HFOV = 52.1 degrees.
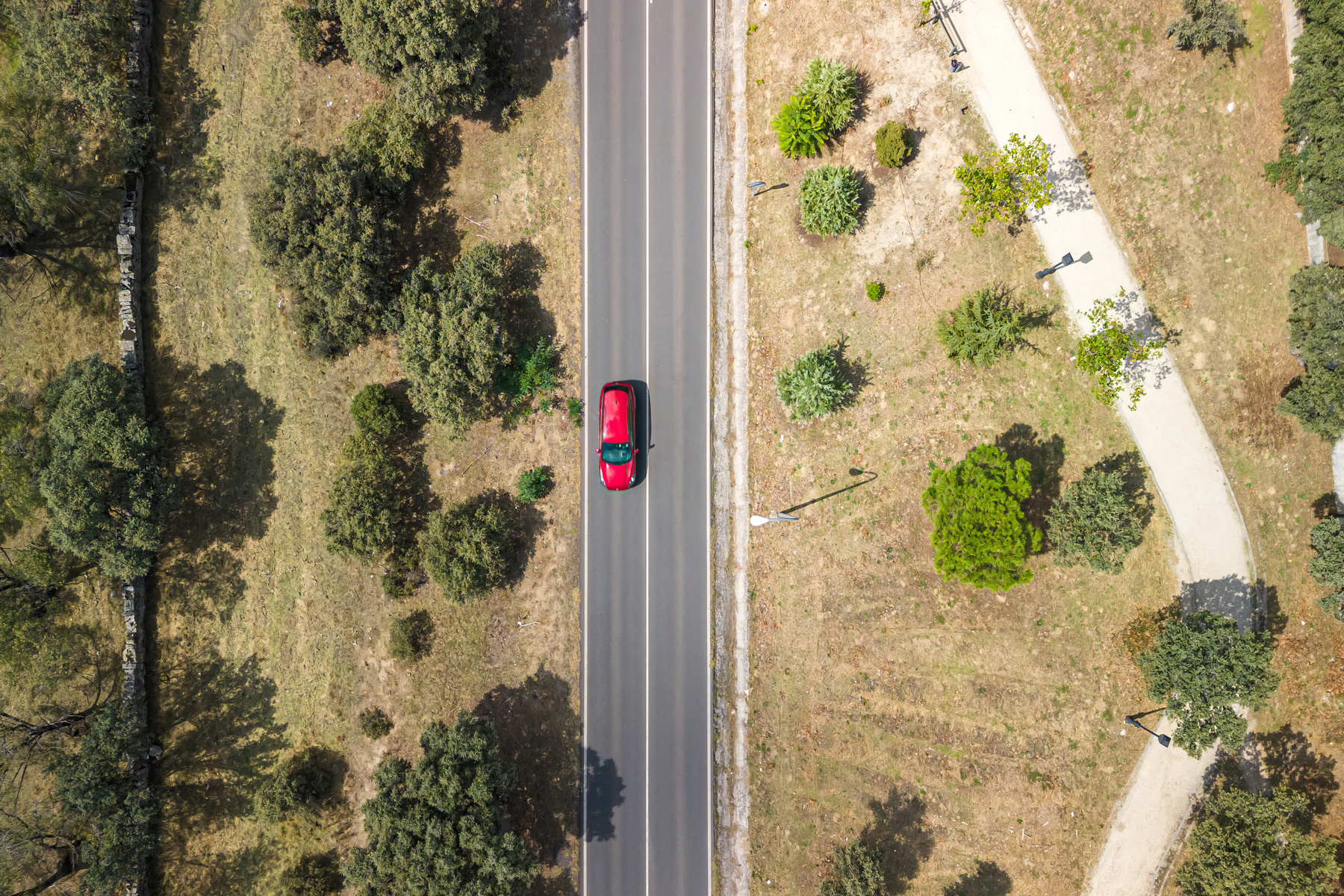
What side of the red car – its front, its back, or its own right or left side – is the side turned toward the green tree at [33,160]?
right

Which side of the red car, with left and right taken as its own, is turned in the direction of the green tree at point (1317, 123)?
left

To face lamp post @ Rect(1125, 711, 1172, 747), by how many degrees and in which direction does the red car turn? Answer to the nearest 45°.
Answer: approximately 90° to its left

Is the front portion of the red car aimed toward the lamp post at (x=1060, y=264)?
no

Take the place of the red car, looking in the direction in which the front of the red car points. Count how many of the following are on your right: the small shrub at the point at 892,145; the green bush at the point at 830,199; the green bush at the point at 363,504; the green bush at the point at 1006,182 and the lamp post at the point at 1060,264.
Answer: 1

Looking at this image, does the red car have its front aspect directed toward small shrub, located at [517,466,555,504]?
no

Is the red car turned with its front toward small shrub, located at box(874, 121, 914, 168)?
no

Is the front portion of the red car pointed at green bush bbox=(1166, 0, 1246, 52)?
no

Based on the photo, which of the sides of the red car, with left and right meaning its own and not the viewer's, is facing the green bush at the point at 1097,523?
left

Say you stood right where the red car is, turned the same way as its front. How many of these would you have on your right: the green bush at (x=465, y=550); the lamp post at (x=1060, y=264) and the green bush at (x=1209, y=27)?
1
